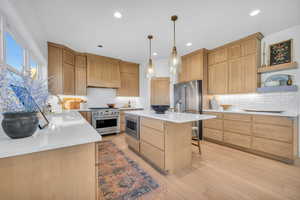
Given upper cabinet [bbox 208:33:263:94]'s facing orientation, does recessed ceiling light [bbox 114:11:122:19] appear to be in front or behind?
in front

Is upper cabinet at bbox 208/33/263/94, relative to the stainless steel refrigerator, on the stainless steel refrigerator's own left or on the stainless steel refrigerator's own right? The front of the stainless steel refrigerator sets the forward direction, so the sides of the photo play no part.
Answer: on the stainless steel refrigerator's own left

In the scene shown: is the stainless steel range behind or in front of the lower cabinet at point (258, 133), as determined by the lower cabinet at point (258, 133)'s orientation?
in front

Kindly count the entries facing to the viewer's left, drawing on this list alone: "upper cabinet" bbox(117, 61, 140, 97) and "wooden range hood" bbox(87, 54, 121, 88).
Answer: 0

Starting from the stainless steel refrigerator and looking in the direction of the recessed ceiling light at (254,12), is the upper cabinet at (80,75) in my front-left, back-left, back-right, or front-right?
back-right

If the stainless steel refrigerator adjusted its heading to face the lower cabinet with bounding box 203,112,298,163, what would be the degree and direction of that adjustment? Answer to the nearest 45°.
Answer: approximately 90° to its left

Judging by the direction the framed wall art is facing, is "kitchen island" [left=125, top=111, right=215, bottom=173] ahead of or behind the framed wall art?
ahead
